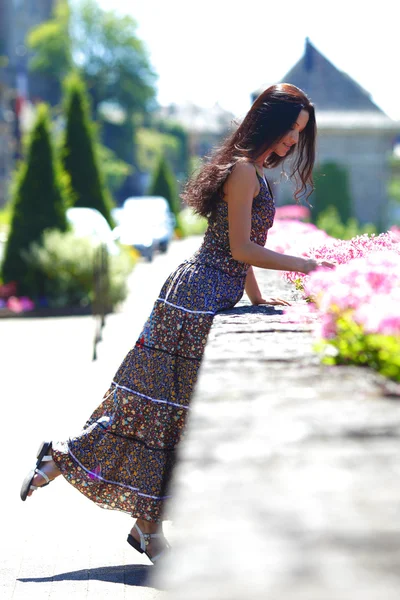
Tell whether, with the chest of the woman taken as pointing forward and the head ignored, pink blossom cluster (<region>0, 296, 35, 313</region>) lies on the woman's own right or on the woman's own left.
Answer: on the woman's own left

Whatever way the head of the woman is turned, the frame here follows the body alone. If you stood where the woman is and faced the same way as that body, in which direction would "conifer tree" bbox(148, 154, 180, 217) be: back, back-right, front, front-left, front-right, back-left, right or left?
left

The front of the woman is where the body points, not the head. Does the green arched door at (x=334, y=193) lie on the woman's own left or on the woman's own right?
on the woman's own left

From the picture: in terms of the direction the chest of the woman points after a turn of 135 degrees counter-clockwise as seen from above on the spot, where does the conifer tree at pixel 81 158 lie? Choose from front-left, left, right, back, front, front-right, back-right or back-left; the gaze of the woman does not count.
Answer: front-right

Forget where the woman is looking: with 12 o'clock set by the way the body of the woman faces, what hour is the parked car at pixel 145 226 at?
The parked car is roughly at 9 o'clock from the woman.

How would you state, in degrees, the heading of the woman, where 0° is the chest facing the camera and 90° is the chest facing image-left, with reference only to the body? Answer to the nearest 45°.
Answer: approximately 270°
